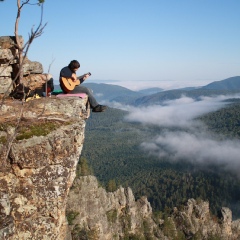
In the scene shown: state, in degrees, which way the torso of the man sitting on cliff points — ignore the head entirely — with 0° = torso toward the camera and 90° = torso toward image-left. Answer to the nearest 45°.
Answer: approximately 270°
